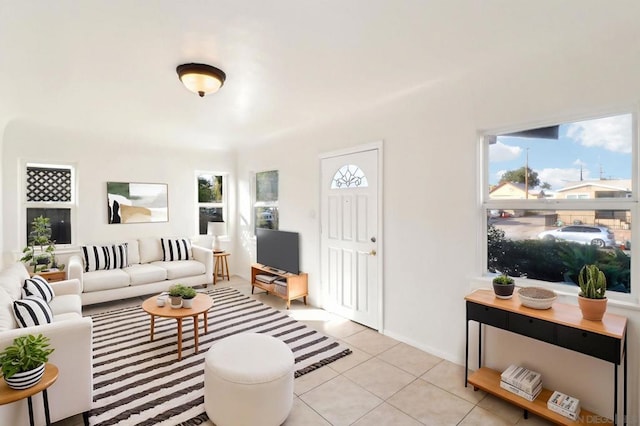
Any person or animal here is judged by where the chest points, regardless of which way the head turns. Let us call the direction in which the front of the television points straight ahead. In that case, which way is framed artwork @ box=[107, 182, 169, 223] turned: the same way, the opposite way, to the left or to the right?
to the left

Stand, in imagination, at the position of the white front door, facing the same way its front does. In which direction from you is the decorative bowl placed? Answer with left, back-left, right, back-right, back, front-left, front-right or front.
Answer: left

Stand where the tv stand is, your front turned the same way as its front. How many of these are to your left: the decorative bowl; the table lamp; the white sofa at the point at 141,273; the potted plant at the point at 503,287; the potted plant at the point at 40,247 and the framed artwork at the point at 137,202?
2

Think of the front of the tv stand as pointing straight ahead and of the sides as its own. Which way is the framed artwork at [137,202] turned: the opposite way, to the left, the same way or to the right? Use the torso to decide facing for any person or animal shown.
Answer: to the left

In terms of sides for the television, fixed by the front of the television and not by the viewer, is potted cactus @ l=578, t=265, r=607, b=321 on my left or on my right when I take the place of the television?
on my left

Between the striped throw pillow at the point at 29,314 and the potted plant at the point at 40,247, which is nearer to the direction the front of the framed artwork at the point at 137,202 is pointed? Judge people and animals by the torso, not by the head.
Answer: the striped throw pillow

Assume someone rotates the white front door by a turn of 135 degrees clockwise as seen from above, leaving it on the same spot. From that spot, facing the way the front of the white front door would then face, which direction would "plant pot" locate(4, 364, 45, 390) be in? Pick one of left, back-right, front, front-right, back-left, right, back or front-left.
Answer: back-left

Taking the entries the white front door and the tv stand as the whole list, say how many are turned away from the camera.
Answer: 0

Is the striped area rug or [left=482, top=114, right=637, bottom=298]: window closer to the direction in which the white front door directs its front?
the striped area rug

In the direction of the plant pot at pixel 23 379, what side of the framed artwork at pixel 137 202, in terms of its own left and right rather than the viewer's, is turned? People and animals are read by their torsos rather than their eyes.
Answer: front

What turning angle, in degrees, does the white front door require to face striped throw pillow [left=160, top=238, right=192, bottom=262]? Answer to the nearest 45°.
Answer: approximately 45° to its right

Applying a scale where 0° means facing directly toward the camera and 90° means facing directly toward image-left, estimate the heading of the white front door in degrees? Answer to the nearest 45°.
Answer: approximately 45°

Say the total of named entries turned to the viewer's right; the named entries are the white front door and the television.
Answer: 0

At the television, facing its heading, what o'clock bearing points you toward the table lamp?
The table lamp is roughly at 3 o'clock from the television.

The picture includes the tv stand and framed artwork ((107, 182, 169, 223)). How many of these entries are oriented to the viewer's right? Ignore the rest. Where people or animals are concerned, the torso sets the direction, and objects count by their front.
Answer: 0

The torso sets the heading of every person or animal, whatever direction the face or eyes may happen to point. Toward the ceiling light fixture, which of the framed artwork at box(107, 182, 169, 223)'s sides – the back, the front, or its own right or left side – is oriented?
front

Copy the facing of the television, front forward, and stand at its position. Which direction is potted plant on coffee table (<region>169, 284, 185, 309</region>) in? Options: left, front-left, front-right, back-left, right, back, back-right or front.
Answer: front

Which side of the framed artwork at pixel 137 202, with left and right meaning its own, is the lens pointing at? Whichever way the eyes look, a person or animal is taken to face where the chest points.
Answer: front

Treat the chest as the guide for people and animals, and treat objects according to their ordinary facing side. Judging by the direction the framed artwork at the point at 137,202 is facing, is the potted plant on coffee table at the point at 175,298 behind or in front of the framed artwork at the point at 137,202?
in front

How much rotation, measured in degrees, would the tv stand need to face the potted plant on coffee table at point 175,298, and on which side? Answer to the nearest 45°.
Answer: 0° — it already faces it

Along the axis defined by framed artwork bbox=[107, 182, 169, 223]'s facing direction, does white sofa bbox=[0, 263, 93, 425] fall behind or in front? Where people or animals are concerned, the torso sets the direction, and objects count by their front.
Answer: in front

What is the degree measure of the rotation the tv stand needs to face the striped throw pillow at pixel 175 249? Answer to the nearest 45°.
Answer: approximately 90° to its right

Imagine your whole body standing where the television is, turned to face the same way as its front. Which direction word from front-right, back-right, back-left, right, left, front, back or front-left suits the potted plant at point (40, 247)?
front-right
